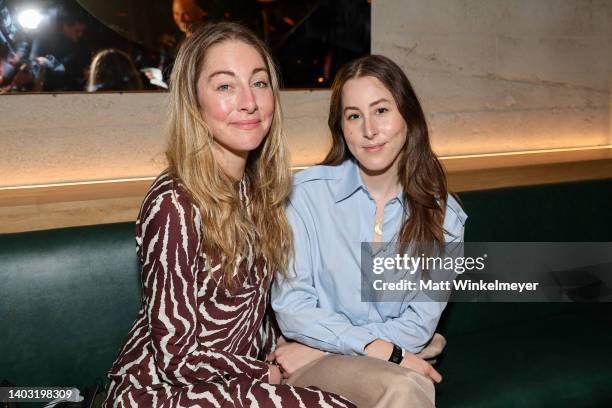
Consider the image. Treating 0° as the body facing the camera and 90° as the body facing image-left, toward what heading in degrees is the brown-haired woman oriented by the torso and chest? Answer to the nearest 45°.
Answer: approximately 0°

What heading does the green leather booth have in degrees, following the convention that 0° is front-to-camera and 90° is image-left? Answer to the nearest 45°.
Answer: approximately 0°

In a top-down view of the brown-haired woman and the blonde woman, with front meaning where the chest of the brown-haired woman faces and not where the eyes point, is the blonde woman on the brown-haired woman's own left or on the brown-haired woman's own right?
on the brown-haired woman's own right

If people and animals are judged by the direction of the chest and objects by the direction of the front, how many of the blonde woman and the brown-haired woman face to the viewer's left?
0

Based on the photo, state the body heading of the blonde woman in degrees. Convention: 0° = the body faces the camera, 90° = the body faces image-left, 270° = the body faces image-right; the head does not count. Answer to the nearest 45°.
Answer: approximately 315°
